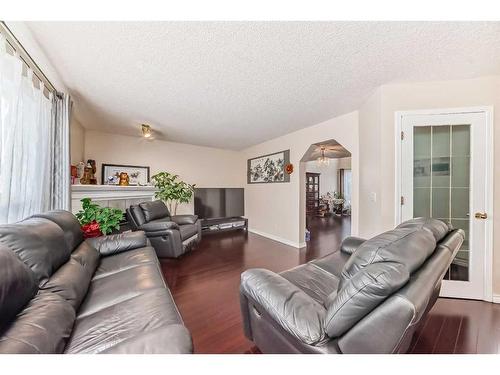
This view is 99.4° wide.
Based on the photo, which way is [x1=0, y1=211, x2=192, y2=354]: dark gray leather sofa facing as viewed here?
to the viewer's right

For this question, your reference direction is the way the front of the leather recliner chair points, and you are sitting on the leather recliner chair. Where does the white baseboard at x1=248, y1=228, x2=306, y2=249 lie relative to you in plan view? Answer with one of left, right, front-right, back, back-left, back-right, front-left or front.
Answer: front-left

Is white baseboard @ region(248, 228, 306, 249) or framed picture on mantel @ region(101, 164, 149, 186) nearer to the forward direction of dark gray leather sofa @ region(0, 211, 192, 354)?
the white baseboard

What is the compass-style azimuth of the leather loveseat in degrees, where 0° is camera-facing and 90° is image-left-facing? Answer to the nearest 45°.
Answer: approximately 135°

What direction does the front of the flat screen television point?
toward the camera

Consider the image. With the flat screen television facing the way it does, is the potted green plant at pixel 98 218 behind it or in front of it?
in front

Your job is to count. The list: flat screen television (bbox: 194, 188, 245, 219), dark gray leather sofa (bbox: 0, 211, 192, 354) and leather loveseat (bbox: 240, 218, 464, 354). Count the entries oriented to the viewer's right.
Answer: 1

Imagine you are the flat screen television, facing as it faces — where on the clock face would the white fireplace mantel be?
The white fireplace mantel is roughly at 2 o'clock from the flat screen television.

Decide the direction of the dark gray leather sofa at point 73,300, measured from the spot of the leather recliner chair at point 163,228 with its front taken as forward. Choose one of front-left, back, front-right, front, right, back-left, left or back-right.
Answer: front-right

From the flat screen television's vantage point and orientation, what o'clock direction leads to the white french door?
The white french door is roughly at 11 o'clock from the flat screen television.

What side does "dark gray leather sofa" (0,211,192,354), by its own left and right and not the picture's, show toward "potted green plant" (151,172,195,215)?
left

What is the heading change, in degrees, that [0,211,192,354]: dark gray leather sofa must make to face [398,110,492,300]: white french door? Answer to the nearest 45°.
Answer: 0° — it already faces it

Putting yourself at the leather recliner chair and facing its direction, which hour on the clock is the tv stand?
The tv stand is roughly at 9 o'clock from the leather recliner chair.

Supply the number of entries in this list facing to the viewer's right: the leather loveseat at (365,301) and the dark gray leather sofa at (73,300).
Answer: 1
